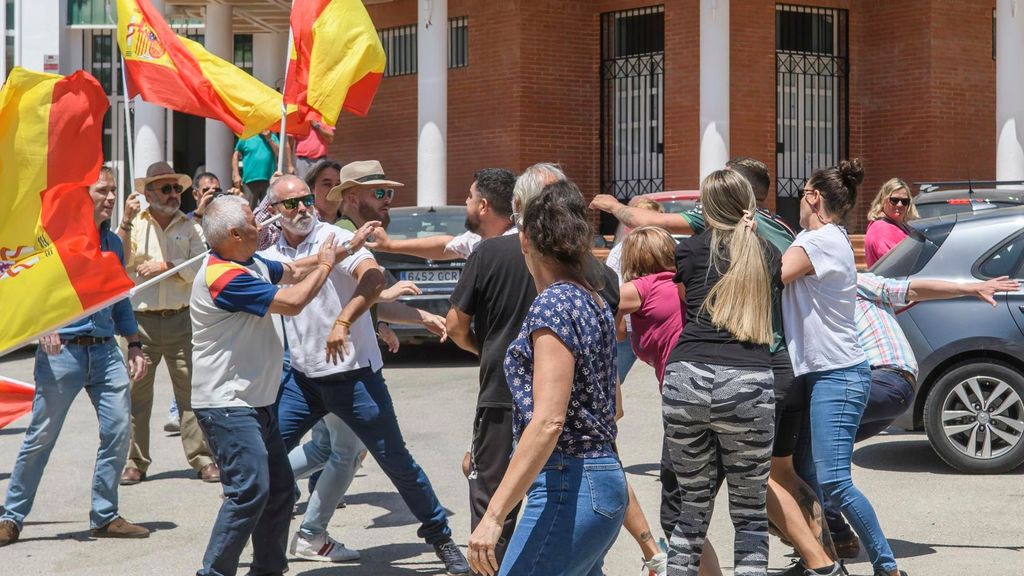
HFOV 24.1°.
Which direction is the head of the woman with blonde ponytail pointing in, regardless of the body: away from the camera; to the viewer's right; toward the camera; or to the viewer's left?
away from the camera

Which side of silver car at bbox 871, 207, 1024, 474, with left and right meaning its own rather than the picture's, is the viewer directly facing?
right

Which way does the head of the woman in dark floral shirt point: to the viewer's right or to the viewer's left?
to the viewer's left

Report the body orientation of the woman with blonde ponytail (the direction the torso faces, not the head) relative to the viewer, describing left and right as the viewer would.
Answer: facing away from the viewer

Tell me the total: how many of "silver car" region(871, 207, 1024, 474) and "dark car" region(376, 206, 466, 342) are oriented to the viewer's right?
1
